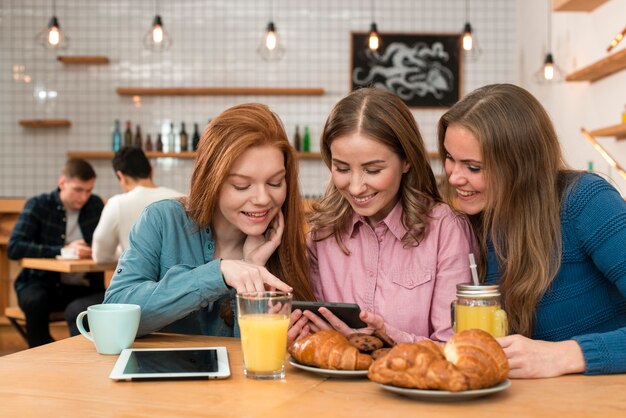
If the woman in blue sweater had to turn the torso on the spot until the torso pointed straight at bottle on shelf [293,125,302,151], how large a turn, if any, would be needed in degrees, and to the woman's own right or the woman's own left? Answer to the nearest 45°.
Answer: approximately 90° to the woman's own right

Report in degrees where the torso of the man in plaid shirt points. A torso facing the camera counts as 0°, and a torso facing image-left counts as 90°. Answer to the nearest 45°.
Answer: approximately 315°

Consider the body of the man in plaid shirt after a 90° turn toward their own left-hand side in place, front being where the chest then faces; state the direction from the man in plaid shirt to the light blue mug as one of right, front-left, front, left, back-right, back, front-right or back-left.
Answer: back-right

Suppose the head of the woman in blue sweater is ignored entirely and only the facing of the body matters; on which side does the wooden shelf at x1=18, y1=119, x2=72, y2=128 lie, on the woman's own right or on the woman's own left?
on the woman's own right

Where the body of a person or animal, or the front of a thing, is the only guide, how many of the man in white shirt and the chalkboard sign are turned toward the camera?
1

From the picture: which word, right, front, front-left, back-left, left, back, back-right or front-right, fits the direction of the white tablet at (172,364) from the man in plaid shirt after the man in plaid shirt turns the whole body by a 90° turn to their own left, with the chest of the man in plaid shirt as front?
back-right

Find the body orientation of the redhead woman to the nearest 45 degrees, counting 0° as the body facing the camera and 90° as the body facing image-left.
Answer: approximately 315°

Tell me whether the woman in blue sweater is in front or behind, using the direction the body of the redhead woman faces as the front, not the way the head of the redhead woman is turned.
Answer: in front

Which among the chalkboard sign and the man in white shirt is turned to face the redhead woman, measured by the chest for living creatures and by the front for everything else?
the chalkboard sign

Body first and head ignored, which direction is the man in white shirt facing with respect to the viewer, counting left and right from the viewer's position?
facing away from the viewer and to the left of the viewer

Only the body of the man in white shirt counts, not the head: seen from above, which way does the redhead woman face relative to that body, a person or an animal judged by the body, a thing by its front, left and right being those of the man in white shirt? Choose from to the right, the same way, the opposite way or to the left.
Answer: the opposite way

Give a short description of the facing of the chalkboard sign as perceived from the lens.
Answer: facing the viewer

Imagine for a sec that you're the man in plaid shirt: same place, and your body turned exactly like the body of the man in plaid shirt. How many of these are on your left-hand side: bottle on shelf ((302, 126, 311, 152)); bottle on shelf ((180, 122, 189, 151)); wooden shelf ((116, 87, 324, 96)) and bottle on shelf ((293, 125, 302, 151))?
4

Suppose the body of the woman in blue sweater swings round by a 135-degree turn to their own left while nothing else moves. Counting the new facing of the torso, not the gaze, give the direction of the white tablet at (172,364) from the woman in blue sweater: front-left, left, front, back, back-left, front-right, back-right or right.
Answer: back-right

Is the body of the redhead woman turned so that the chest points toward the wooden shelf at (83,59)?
no

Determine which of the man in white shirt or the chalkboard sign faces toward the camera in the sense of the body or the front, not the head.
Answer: the chalkboard sign

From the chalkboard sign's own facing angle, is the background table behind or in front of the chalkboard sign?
in front

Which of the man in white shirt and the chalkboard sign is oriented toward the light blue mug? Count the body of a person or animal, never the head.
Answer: the chalkboard sign

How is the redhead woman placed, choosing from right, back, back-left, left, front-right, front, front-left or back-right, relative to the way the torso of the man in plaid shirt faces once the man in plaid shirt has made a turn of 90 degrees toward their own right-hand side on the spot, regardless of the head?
front-left
